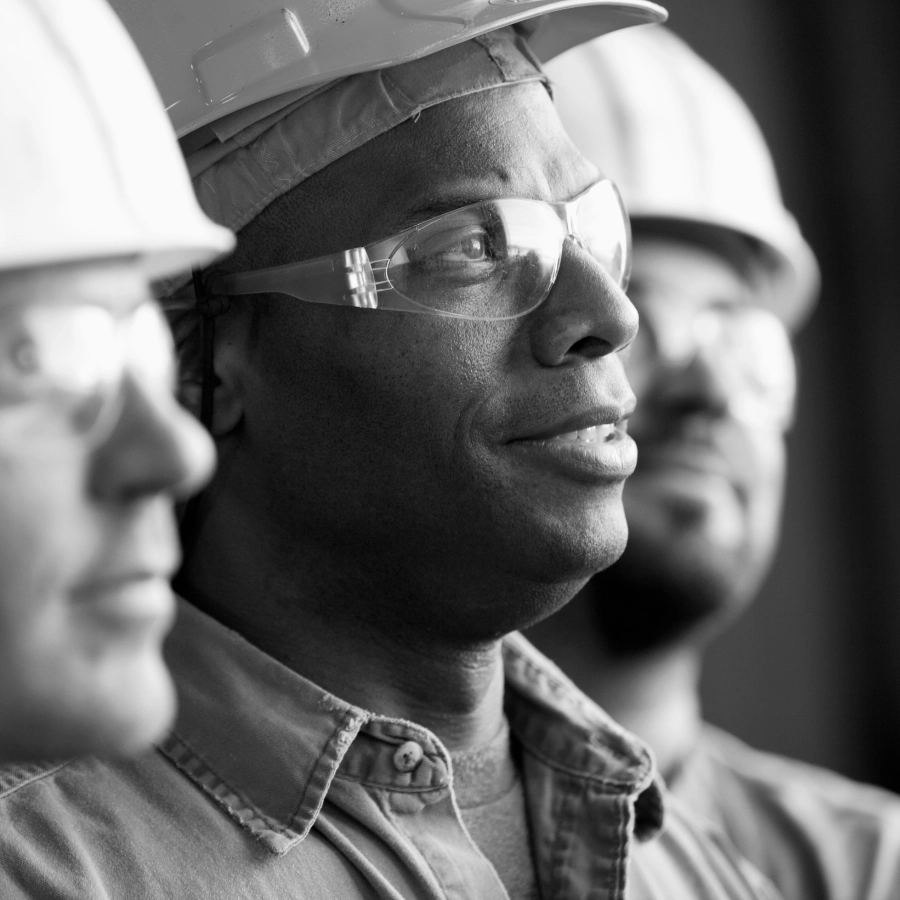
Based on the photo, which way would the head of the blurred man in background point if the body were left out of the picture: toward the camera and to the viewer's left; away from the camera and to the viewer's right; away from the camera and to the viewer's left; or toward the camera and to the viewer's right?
toward the camera and to the viewer's right

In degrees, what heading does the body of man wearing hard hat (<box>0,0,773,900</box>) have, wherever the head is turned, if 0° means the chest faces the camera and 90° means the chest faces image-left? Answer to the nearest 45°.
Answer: approximately 315°

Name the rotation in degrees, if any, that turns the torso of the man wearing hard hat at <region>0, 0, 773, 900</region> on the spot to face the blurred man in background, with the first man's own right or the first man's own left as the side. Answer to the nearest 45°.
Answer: approximately 90° to the first man's own left

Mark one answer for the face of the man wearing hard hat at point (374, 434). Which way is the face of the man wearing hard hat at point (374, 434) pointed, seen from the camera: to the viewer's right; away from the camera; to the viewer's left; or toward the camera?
to the viewer's right

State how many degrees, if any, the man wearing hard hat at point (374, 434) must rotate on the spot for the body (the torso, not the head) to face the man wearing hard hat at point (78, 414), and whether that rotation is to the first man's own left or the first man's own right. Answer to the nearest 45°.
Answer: approximately 90° to the first man's own right
